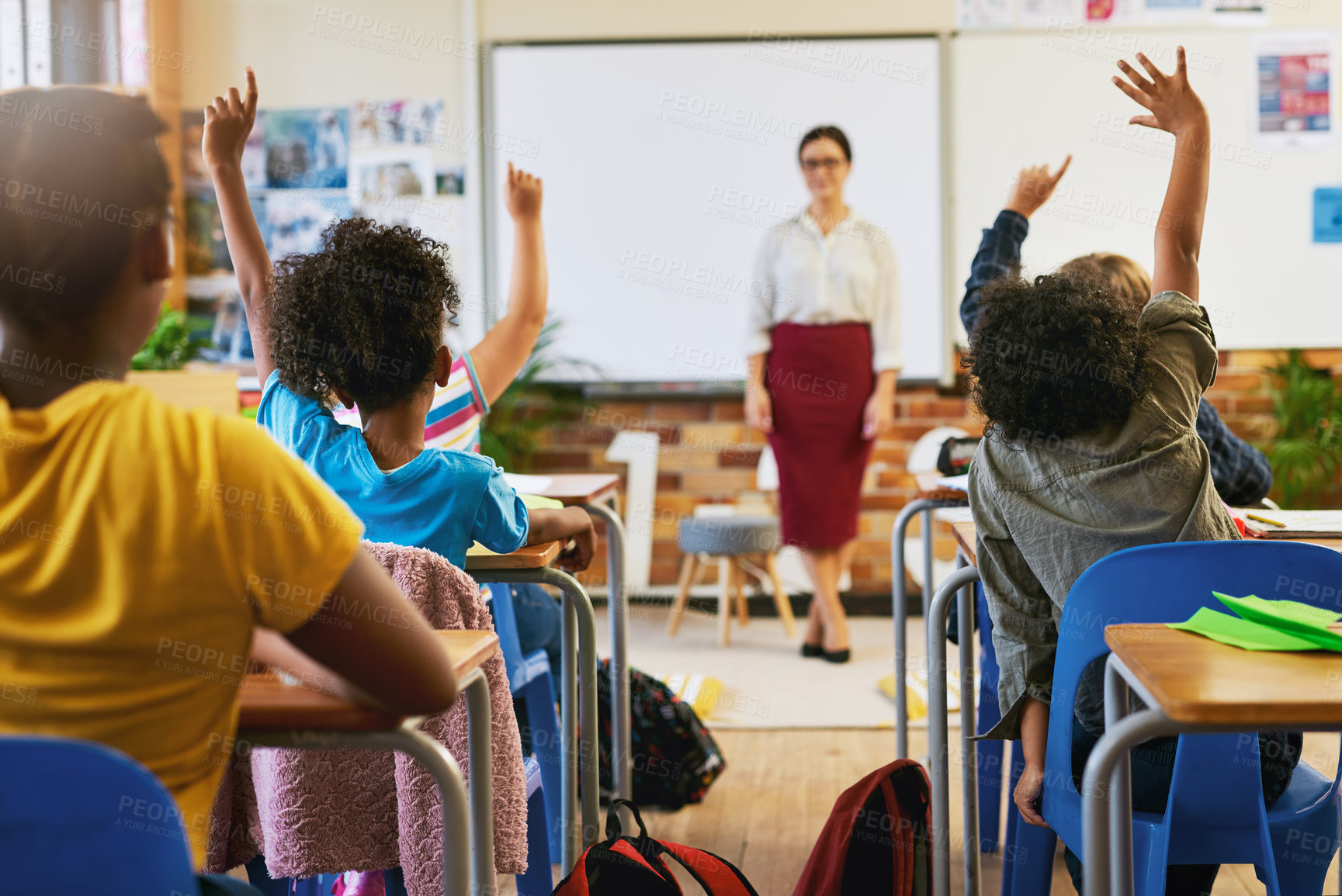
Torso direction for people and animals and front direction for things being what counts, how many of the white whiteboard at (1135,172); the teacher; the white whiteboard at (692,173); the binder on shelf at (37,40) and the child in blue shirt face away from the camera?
1

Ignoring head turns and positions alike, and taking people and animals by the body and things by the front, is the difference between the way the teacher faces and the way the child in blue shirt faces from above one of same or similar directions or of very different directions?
very different directions

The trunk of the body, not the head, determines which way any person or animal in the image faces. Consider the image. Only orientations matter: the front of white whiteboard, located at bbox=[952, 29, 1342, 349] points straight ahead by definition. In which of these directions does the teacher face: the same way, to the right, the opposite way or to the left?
the same way

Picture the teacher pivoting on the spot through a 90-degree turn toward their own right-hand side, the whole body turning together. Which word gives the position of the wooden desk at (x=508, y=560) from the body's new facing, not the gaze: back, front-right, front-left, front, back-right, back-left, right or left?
left

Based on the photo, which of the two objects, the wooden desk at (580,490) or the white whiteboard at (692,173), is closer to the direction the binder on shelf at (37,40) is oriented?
the wooden desk

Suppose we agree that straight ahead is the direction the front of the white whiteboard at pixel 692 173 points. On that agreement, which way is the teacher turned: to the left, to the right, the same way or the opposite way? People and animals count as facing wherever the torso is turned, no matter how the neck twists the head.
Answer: the same way

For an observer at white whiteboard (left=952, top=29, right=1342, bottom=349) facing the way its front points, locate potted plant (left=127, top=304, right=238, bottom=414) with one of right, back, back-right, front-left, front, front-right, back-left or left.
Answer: front-right

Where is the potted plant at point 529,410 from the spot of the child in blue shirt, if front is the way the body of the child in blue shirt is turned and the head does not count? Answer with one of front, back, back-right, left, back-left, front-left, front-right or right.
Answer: front

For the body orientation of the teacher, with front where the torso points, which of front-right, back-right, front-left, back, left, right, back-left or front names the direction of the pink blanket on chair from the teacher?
front

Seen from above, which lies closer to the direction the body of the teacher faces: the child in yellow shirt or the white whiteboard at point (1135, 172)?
the child in yellow shirt

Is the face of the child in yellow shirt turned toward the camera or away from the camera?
away from the camera

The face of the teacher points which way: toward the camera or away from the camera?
toward the camera

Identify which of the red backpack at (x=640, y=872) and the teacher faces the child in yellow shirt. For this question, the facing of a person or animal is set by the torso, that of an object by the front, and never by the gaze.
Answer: the teacher
